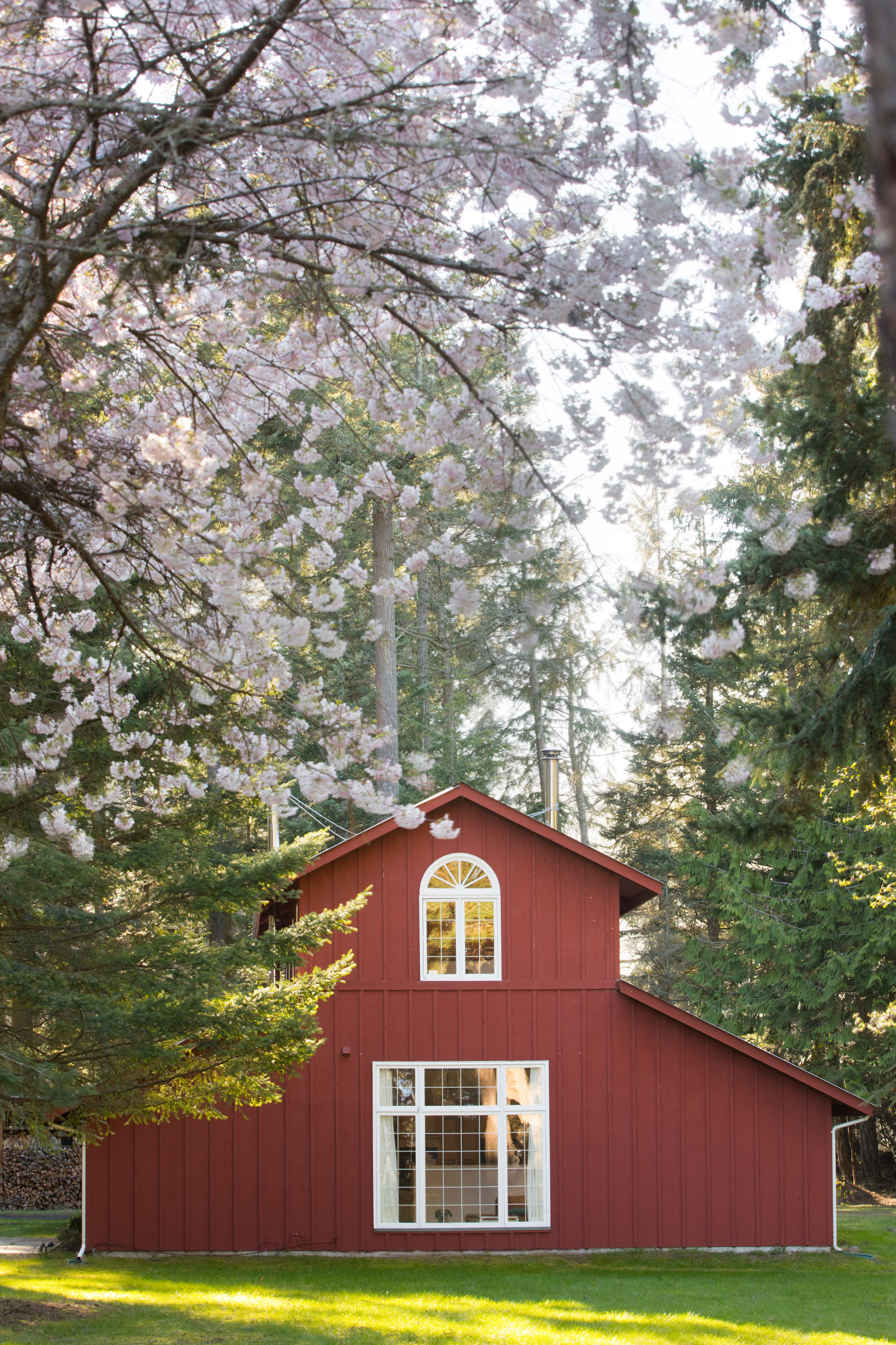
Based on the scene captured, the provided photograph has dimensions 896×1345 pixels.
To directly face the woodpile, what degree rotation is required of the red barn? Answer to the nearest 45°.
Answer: approximately 135° to its right

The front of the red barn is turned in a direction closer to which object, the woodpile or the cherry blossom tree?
the cherry blossom tree

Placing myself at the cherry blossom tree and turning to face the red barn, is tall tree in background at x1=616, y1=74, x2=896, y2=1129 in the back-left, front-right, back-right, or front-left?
front-right

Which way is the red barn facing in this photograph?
toward the camera

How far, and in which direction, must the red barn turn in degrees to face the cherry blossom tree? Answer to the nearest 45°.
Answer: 0° — it already faces it
